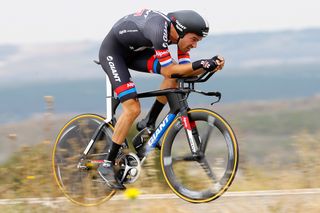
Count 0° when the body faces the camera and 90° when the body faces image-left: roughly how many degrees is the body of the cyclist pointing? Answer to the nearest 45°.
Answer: approximately 270°
